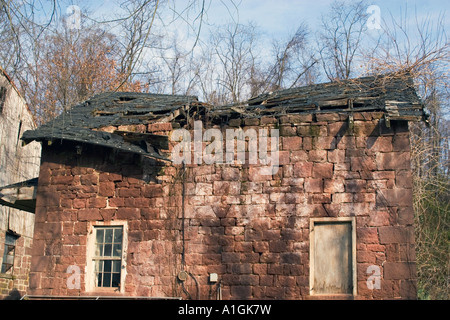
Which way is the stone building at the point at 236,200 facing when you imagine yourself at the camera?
facing the viewer

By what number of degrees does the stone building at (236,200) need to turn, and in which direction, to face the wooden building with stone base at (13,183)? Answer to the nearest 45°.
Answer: approximately 135° to its right
